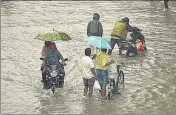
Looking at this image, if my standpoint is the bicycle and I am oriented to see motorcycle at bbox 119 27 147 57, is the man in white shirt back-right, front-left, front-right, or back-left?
back-left

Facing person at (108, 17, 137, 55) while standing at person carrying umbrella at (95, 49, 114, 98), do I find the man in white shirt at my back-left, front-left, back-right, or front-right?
back-left

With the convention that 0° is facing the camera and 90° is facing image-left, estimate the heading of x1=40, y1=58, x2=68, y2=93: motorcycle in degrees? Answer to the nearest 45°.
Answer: approximately 0°

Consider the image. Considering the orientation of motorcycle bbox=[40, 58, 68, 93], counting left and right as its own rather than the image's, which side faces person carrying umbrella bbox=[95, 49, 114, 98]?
left

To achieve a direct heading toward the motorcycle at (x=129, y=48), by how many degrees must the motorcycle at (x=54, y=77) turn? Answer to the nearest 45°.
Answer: approximately 135° to its left
